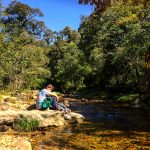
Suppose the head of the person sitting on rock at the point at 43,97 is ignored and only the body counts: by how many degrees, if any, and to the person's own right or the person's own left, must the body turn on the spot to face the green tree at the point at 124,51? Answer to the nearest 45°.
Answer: approximately 45° to the person's own left

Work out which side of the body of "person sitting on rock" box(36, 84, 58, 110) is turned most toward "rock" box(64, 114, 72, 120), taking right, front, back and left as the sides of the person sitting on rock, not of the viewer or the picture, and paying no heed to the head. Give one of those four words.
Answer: front

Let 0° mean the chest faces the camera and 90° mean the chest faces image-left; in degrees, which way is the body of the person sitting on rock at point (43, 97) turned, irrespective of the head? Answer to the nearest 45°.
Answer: approximately 270°

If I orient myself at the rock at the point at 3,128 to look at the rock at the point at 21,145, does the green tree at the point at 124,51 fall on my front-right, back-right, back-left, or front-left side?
back-left

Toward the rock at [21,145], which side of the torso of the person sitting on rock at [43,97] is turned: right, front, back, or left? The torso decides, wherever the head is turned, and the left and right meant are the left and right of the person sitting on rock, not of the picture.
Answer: right

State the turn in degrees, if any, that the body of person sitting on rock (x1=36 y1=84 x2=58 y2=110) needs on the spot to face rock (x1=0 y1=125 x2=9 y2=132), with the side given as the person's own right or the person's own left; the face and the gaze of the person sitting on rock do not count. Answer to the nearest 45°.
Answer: approximately 135° to the person's own right
